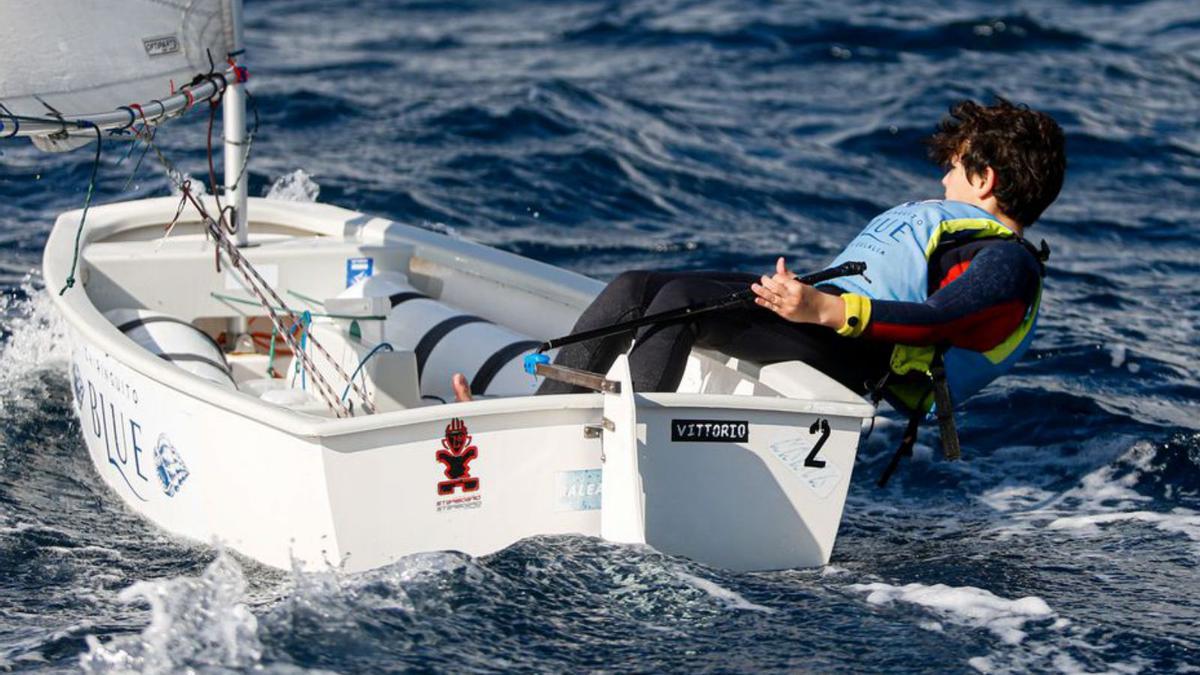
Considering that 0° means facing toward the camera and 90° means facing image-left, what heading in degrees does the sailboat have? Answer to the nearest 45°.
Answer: approximately 135°
